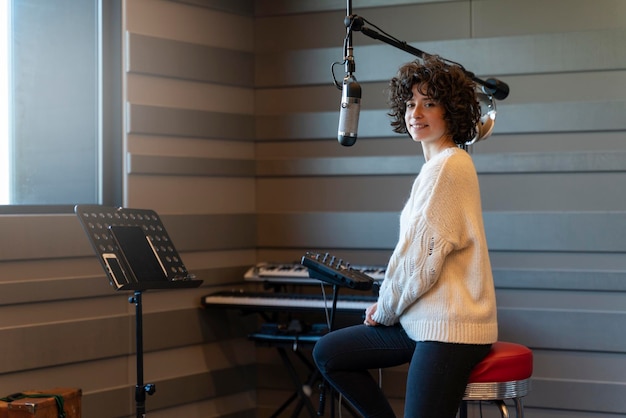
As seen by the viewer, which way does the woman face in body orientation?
to the viewer's left

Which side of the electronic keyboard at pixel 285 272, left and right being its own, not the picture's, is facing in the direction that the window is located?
right

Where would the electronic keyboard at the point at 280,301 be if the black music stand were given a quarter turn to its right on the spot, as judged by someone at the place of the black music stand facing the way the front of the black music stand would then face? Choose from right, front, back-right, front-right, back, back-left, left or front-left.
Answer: back

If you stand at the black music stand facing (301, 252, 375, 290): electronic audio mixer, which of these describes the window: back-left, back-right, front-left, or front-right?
back-left

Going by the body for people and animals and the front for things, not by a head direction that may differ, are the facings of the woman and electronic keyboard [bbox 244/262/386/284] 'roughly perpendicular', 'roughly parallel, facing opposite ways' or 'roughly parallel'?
roughly perpendicular

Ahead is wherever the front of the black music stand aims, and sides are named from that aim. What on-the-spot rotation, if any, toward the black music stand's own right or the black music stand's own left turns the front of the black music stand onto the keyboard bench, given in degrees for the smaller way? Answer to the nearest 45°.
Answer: approximately 90° to the black music stand's own left

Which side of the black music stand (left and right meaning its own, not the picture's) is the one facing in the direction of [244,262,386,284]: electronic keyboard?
left

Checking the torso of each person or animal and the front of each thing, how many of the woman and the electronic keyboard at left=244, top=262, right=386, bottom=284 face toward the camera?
1
